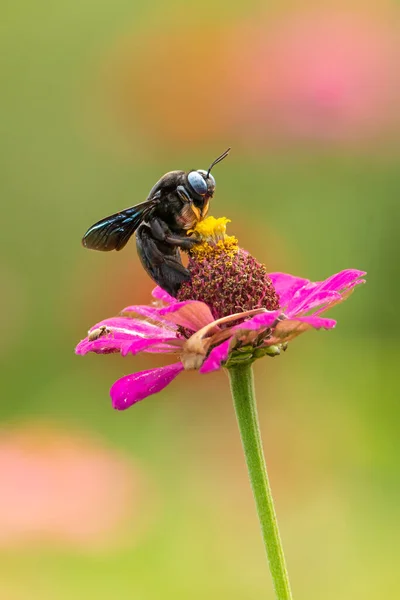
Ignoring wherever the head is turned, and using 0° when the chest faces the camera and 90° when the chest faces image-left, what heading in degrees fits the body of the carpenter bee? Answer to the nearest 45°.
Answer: approximately 270°
